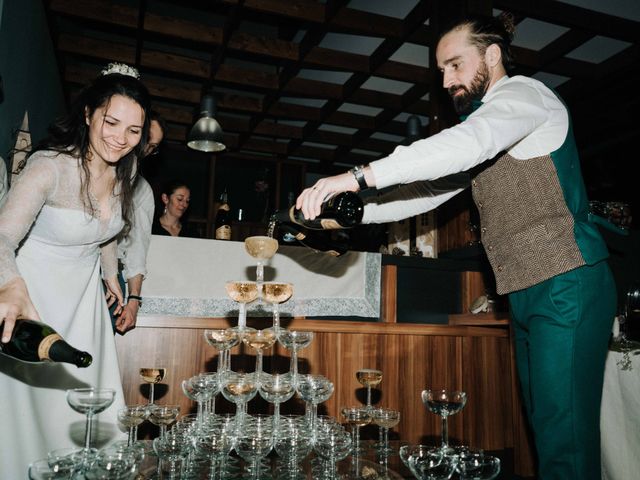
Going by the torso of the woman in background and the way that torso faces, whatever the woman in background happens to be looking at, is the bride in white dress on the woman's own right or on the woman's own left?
on the woman's own right

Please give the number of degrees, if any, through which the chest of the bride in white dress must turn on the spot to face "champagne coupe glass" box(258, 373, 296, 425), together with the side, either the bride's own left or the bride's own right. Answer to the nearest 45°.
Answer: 0° — they already face it

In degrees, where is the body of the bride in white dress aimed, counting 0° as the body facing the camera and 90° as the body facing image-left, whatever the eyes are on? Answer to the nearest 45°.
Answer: approximately 315°

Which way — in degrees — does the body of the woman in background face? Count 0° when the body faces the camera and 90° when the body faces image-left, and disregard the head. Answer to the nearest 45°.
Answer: approximately 315°
